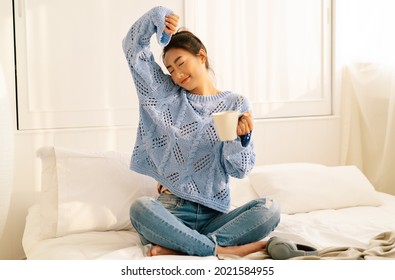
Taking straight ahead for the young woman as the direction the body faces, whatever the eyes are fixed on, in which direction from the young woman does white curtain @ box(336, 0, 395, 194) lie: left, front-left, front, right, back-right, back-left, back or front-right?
back-left

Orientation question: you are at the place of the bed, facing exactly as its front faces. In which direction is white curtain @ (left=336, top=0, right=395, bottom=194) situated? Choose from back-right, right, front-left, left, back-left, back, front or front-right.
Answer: back-left

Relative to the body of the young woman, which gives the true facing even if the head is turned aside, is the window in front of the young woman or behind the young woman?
behind

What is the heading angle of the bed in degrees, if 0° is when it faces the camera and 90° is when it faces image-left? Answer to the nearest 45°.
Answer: approximately 0°

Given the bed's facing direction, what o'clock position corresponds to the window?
The window is roughly at 7 o'clock from the bed.
